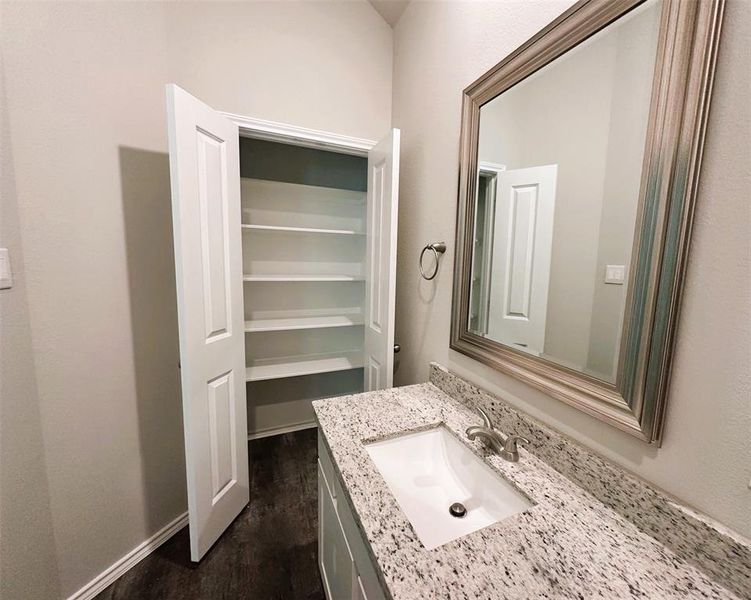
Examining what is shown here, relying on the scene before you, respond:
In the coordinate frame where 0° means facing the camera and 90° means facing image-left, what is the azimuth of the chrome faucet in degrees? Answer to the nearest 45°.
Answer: approximately 45°

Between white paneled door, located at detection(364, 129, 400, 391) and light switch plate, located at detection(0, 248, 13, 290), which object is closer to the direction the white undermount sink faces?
the light switch plate

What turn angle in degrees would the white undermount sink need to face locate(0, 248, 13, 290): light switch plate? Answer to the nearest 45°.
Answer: approximately 45° to its right

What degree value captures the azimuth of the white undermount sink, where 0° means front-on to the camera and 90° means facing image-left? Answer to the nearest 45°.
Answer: approximately 45°

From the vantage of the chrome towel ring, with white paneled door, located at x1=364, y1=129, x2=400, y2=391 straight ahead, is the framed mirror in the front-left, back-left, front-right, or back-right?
back-left

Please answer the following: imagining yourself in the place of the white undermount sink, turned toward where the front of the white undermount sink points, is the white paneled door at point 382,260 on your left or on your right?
on your right

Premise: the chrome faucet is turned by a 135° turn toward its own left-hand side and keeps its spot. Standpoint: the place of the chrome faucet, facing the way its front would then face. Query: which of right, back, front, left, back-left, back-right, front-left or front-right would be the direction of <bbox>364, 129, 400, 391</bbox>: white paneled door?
back-left

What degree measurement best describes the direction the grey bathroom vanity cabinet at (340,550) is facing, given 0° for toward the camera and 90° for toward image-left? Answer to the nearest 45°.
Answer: approximately 90°

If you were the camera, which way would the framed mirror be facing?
facing the viewer and to the left of the viewer

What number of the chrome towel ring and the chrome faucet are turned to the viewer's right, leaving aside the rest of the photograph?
0
